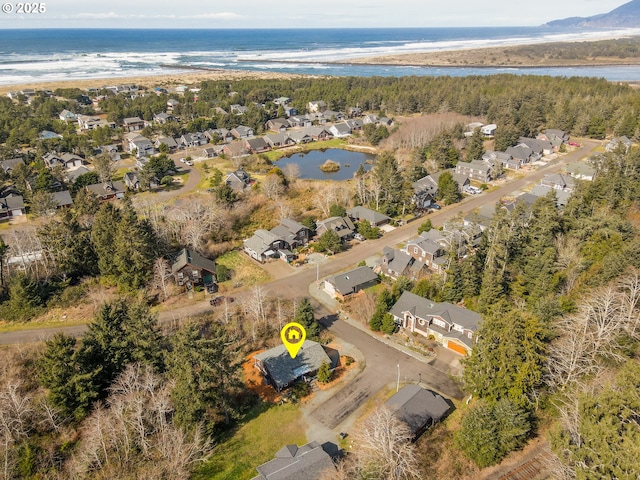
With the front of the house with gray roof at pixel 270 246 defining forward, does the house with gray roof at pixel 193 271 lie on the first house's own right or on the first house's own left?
on the first house's own right

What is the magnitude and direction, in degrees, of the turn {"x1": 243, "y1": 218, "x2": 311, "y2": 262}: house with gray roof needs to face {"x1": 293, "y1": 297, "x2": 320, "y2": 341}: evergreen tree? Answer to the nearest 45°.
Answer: approximately 45° to its right

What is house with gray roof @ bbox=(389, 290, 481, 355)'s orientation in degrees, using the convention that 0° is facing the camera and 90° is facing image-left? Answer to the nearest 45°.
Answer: approximately 45°

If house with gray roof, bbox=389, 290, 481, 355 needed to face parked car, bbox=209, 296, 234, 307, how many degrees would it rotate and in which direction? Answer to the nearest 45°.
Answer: approximately 45° to its right

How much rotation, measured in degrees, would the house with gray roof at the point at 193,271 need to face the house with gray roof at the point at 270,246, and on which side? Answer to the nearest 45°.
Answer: approximately 135° to its left

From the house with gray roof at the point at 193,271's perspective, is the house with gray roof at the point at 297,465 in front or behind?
in front

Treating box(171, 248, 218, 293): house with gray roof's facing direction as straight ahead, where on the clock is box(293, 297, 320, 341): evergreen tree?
The evergreen tree is roughly at 11 o'clock from the house with gray roof.

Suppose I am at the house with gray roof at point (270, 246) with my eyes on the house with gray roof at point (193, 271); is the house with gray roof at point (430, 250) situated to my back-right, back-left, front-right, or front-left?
back-left

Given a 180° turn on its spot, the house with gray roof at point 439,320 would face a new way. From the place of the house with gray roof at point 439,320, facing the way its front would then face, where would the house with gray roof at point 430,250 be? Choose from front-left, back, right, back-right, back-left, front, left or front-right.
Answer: front-left

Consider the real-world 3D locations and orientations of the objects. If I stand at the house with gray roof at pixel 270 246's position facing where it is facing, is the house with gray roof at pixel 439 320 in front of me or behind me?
in front
